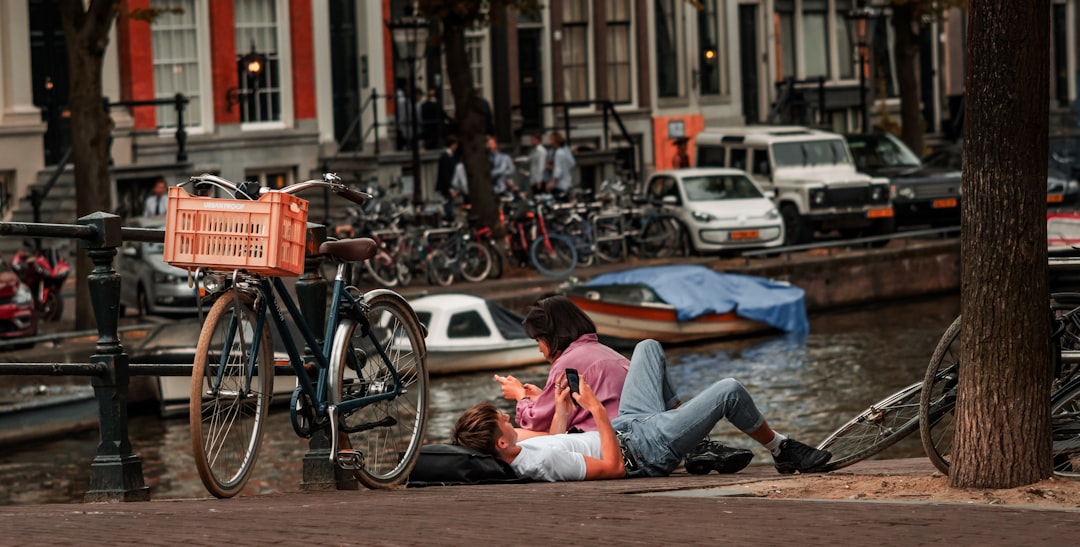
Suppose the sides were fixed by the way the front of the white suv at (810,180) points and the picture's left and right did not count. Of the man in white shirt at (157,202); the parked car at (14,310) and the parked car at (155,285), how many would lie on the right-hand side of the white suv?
3

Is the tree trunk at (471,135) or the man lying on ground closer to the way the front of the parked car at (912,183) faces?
the man lying on ground

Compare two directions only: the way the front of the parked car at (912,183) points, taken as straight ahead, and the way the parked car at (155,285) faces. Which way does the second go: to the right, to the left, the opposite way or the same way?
the same way

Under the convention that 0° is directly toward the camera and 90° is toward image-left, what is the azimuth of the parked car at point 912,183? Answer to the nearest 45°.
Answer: approximately 315°

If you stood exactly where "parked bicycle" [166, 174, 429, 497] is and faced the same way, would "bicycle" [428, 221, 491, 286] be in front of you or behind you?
behind

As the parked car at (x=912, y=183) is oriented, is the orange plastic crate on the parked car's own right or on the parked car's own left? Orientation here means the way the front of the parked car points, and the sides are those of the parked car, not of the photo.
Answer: on the parked car's own right

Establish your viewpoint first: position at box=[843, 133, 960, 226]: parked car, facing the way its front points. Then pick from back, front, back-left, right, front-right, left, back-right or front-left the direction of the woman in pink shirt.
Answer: front-right

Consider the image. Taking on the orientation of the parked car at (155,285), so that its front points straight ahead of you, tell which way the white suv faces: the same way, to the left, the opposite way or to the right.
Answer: the same way

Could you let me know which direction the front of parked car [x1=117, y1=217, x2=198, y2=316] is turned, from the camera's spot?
facing the viewer and to the right of the viewer

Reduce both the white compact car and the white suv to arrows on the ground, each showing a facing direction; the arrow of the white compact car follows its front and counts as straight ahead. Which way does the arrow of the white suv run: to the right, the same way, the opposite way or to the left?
the same way

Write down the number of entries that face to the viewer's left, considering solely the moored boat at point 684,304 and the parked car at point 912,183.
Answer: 1

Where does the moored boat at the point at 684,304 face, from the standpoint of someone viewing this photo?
facing to the left of the viewer

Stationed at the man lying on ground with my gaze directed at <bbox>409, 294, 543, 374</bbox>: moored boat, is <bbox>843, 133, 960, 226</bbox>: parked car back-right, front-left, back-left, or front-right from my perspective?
front-right

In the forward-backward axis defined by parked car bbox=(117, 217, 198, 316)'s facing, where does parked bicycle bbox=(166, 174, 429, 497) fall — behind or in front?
in front

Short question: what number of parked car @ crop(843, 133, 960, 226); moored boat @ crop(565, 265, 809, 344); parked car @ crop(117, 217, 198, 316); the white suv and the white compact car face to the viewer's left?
1

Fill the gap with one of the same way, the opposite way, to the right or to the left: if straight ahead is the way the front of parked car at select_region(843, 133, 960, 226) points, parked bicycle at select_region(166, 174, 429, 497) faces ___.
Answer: to the right

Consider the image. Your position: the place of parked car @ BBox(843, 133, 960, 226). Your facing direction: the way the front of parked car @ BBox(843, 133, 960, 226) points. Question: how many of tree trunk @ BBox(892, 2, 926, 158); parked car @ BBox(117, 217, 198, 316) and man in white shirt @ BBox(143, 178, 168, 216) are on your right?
2

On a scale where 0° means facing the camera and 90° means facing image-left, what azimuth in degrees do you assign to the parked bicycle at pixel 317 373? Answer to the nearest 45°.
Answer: approximately 45°

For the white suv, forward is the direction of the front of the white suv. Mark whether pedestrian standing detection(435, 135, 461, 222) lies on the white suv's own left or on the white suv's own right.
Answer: on the white suv's own right

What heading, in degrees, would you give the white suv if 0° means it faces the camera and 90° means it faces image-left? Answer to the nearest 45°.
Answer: approximately 315°

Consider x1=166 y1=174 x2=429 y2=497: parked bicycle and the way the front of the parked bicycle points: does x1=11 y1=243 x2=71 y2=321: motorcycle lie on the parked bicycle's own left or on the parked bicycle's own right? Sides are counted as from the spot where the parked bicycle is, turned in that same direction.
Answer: on the parked bicycle's own right

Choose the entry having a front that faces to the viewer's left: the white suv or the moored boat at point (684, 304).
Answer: the moored boat
